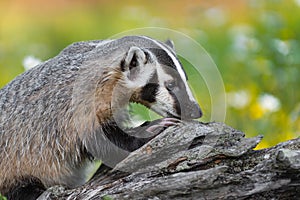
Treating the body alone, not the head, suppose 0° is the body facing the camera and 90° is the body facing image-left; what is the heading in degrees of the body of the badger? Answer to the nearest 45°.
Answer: approximately 270°

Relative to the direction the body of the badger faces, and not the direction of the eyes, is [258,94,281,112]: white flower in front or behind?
in front
